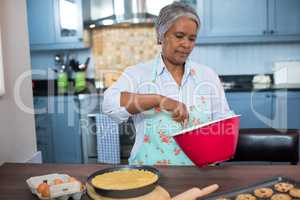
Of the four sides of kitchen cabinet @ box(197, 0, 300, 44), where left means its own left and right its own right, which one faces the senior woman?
front

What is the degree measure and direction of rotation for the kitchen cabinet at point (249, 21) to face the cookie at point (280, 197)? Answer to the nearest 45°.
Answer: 0° — it already faces it

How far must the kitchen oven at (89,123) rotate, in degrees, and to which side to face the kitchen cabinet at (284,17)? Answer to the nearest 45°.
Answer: approximately 90° to its left

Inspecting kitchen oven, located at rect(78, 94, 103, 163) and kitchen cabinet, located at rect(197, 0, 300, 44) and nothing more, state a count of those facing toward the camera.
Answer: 2

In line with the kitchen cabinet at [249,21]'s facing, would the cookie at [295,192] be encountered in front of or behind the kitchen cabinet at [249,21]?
in front

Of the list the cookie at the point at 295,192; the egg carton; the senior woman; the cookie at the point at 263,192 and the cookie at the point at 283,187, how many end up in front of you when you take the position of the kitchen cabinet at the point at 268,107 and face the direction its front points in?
5

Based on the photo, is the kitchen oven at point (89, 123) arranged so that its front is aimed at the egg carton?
yes

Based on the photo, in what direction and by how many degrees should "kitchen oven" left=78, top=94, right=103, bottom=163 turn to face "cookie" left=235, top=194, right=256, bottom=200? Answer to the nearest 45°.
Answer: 0° — it already faces it

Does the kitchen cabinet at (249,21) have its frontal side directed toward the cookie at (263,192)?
yes

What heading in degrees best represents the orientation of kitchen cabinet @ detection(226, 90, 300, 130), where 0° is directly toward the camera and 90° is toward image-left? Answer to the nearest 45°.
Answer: approximately 0°
